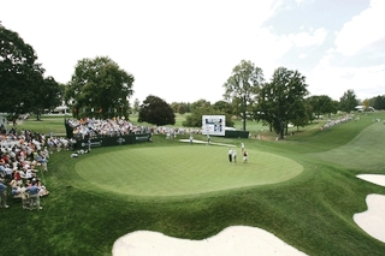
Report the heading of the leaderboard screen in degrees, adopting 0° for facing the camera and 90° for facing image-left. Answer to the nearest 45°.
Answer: approximately 0°

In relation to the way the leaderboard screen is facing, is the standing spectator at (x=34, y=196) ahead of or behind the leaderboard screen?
ahead

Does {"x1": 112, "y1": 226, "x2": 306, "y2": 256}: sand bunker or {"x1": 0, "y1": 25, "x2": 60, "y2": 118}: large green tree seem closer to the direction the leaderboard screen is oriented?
the sand bunker

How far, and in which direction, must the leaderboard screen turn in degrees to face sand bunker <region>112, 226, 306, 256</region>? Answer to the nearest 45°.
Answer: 0° — it already faces it

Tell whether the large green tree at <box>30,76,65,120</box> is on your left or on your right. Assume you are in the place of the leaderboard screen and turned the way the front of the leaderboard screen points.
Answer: on your right

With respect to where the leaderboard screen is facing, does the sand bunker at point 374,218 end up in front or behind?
in front
